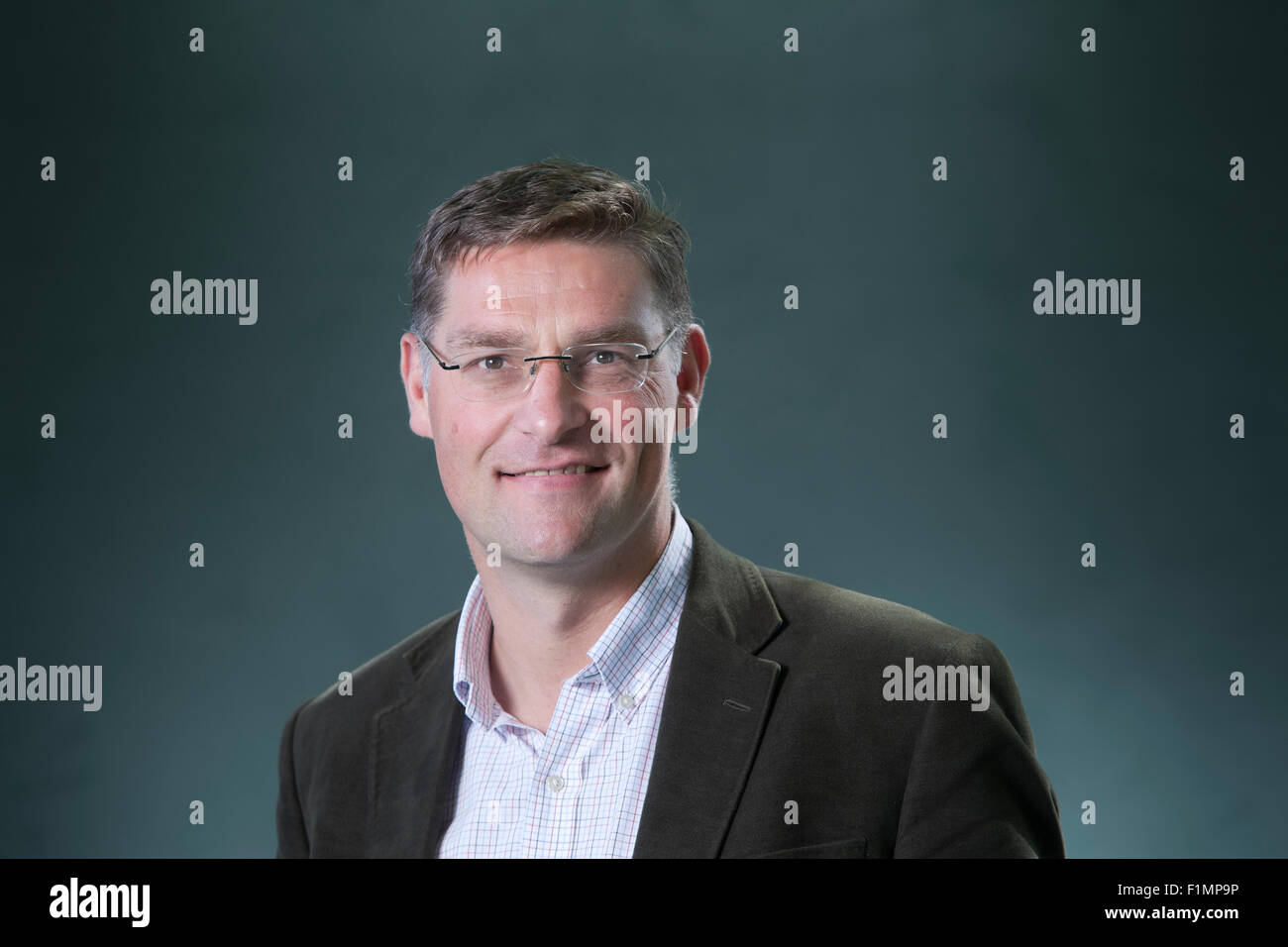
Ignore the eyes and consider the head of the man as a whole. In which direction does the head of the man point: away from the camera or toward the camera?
toward the camera

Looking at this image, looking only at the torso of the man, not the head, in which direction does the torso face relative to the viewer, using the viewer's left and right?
facing the viewer and to the left of the viewer
